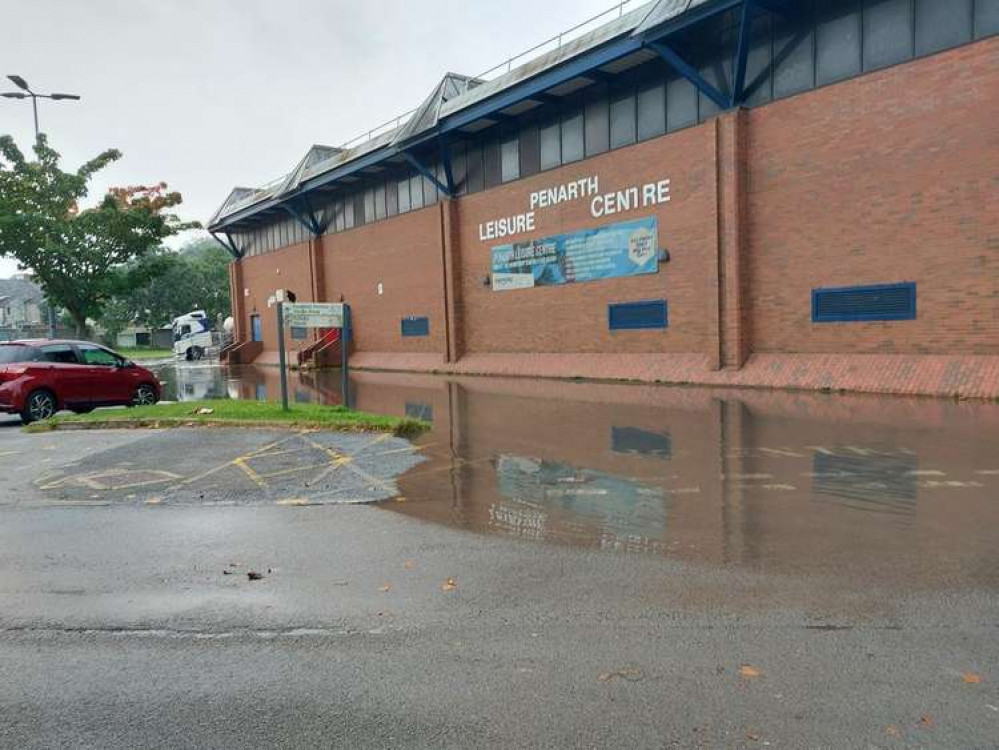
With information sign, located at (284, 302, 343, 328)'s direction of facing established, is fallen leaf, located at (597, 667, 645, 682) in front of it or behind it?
in front

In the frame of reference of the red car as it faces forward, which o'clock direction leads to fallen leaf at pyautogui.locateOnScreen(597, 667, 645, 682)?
The fallen leaf is roughly at 4 o'clock from the red car.

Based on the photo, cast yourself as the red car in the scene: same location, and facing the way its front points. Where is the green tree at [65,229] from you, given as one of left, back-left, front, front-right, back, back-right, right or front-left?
front-left

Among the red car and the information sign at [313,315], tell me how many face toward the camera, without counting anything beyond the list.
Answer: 1

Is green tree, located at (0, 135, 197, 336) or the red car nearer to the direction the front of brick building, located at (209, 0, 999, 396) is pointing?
the red car

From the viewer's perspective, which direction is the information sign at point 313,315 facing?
toward the camera

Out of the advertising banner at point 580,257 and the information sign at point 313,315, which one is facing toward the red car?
the advertising banner at point 580,257

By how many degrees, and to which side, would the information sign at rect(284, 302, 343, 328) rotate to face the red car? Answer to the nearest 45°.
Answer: approximately 90° to its right

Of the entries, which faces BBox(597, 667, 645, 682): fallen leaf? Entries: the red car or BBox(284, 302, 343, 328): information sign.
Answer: the information sign

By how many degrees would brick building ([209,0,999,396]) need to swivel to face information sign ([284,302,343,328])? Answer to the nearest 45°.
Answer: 0° — it already faces it

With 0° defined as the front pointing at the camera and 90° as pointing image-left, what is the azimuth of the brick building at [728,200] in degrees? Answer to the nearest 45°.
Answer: approximately 45°

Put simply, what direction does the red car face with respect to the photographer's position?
facing away from the viewer and to the right of the viewer

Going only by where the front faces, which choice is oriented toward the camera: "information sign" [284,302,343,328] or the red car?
the information sign

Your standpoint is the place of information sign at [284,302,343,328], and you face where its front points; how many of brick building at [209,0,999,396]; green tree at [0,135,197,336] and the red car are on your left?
1

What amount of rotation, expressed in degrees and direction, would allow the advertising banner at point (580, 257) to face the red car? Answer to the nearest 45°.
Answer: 0° — it already faces it
